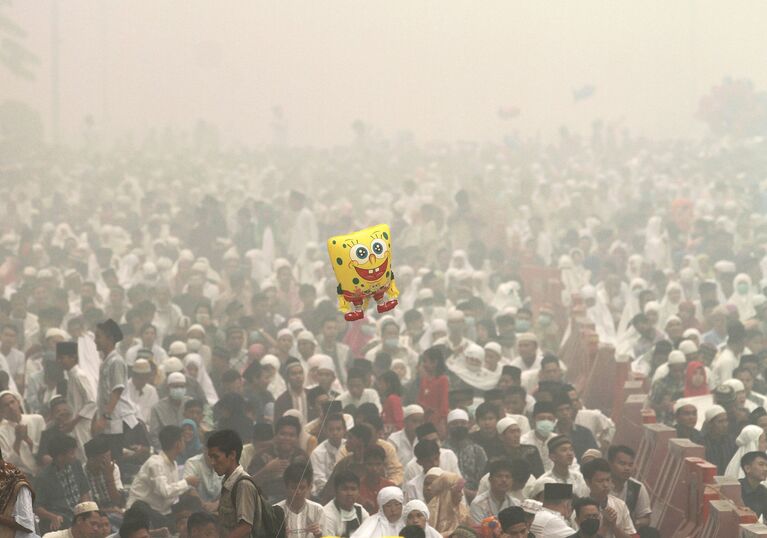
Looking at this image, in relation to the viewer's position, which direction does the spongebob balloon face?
facing the viewer and to the right of the viewer

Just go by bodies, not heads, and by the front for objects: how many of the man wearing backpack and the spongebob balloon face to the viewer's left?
1

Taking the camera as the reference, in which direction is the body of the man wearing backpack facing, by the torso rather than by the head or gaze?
to the viewer's left

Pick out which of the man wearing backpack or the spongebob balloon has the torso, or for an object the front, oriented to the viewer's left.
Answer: the man wearing backpack
